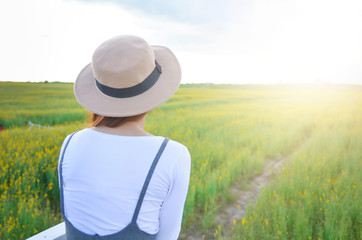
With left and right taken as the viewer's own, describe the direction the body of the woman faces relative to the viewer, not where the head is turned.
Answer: facing away from the viewer and to the right of the viewer
